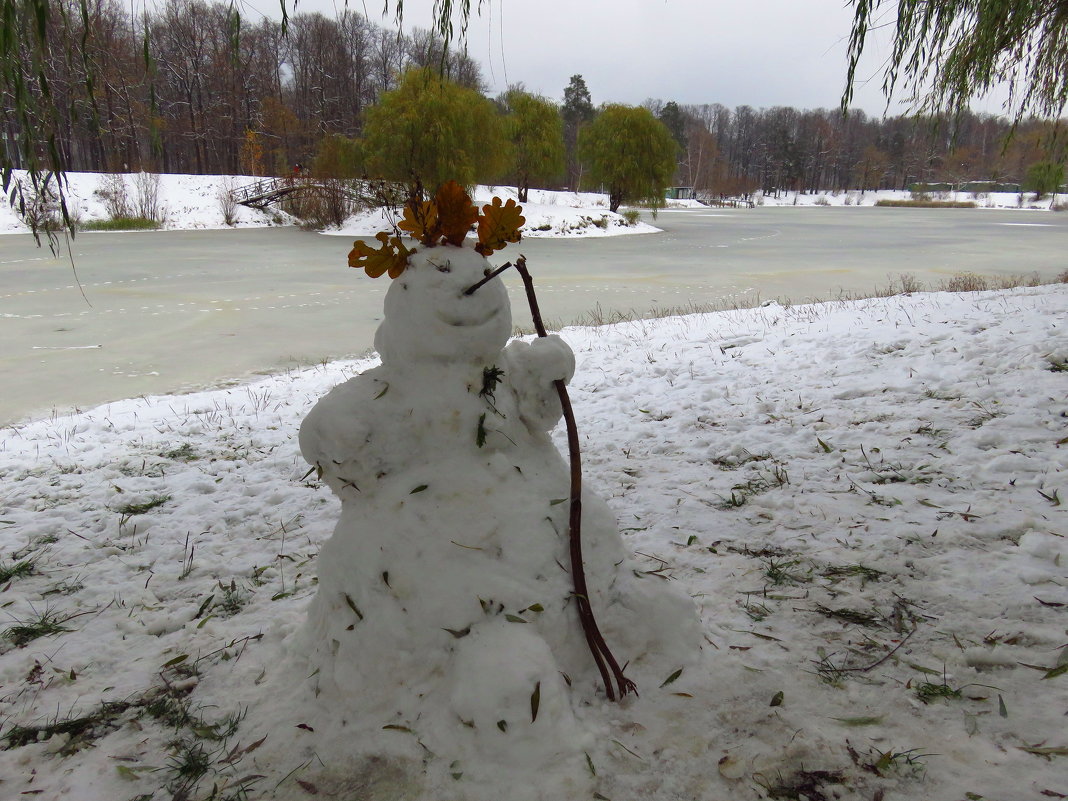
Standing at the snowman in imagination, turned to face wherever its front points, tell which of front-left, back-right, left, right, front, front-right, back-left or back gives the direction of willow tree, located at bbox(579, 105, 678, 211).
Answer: back-left

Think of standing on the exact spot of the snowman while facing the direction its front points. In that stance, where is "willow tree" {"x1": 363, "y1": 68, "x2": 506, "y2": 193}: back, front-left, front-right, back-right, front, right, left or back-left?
back-left

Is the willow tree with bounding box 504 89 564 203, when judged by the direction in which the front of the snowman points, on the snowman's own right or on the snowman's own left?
on the snowman's own left

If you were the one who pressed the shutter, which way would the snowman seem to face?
facing the viewer and to the right of the viewer

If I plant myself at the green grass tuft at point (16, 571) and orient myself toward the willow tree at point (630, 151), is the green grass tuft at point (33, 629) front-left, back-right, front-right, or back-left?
back-right

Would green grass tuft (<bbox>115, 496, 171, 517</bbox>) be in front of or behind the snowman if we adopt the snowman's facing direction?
behind
